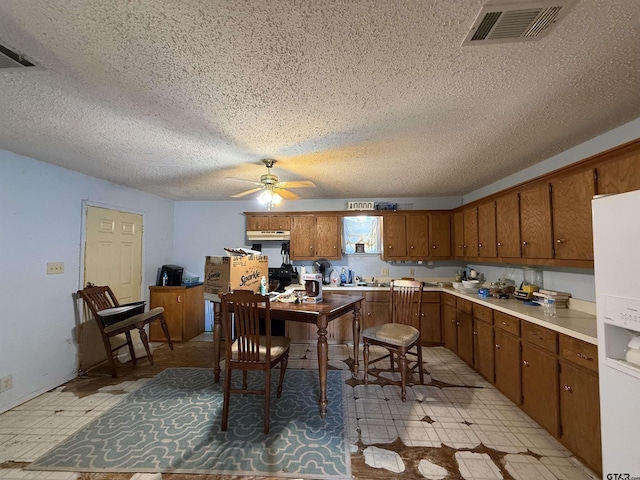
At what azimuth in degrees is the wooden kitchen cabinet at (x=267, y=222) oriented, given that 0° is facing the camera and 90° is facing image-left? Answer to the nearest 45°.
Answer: approximately 0°

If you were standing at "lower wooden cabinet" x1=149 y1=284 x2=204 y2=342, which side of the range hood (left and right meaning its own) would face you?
right

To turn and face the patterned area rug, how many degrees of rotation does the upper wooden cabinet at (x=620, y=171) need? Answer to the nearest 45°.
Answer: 0° — it already faces it

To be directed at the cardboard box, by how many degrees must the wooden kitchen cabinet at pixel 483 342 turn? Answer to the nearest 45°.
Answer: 0° — it already faces it

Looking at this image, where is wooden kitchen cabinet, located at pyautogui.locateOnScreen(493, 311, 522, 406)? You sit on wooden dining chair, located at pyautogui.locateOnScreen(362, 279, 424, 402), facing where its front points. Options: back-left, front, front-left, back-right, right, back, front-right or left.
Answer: back-left

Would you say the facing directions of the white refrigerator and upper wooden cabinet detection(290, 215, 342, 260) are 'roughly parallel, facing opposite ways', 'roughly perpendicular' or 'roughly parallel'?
roughly perpendicular

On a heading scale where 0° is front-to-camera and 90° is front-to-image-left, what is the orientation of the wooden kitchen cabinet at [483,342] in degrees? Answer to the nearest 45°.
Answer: approximately 45°
